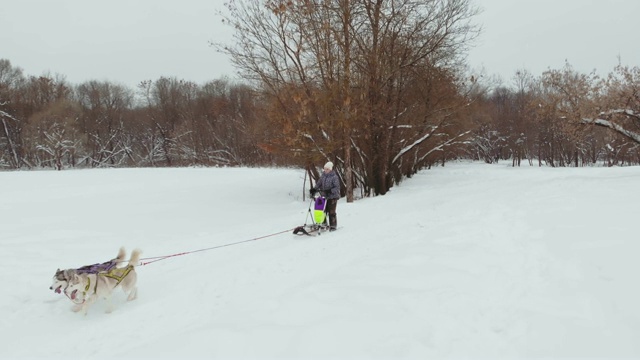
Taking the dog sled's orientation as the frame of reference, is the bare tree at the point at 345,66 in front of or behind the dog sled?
behind

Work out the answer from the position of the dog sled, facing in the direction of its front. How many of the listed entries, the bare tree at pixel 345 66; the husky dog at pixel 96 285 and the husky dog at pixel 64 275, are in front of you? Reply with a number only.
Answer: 2

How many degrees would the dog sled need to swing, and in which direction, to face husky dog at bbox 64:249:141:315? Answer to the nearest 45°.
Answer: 0° — it already faces it

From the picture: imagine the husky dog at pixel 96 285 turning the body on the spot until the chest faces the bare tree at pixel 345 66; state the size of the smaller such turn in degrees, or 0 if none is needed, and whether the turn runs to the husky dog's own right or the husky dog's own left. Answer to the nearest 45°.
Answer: approximately 180°

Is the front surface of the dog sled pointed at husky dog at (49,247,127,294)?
yes

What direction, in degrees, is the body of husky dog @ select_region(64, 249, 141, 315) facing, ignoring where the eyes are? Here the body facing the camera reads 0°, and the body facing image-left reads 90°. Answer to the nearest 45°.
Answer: approximately 45°

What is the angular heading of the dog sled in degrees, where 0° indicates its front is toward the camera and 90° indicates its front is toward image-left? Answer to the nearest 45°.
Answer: approximately 45°

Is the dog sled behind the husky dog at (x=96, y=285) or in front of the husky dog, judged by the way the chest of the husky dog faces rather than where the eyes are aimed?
behind

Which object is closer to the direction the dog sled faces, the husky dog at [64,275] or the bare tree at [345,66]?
the husky dog
